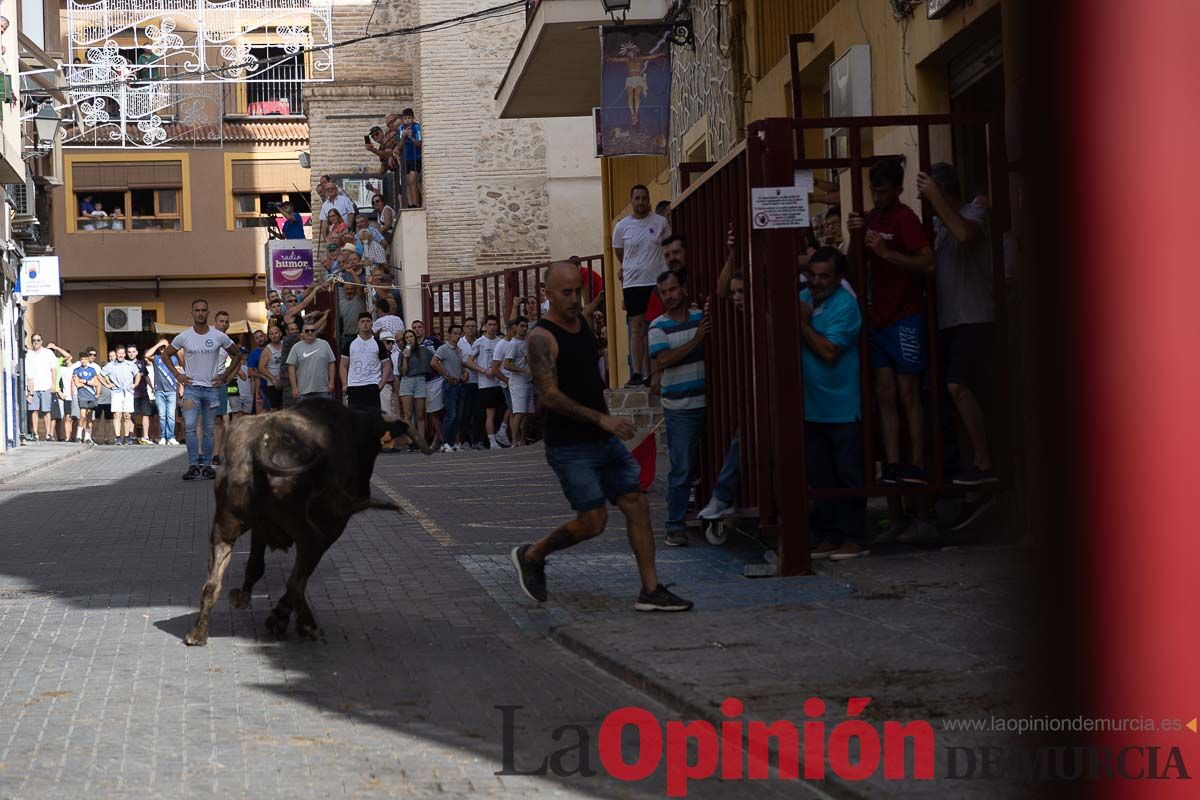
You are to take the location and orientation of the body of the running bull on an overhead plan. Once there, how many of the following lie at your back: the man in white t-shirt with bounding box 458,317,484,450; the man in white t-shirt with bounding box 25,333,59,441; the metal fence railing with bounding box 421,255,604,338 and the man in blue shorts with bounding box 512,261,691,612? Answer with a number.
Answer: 0

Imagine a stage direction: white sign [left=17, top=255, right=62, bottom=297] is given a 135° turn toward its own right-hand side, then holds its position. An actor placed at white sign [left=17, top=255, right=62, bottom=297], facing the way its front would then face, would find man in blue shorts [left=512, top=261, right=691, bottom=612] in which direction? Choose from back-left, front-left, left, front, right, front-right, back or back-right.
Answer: back-left

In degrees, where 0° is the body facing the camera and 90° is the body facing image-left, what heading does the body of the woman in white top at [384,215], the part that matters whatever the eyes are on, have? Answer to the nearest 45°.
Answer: approximately 45°

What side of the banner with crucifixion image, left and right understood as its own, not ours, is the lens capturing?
front

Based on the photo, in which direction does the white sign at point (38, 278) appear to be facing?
toward the camera

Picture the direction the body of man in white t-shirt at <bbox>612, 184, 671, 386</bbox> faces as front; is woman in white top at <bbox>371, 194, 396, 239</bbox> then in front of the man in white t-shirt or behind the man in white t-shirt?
behind

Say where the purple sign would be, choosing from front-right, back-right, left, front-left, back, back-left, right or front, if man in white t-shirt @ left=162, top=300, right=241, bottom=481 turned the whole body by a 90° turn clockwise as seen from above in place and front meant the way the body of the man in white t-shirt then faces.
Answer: right

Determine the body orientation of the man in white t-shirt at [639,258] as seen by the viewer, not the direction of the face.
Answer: toward the camera

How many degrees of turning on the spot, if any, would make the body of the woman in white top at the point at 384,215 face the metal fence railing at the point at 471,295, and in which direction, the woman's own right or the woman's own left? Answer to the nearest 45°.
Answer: approximately 45° to the woman's own left

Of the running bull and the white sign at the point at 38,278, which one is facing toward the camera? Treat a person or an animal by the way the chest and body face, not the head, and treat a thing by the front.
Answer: the white sign

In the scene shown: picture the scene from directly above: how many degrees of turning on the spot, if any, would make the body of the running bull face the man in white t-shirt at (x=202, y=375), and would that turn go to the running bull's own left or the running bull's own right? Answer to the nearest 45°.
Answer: approximately 45° to the running bull's own left

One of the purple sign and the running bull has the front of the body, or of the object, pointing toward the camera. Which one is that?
the purple sign

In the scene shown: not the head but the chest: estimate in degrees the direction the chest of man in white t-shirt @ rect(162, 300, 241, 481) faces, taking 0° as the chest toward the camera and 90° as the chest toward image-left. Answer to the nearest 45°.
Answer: approximately 0°

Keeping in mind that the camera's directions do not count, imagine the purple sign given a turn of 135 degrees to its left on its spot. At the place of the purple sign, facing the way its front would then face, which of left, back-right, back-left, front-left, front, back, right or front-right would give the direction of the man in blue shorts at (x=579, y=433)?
back-right

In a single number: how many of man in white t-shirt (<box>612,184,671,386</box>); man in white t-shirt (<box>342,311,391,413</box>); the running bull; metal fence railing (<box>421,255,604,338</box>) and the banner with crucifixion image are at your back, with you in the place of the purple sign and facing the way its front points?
0

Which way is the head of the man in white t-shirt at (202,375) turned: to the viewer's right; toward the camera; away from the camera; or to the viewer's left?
toward the camera

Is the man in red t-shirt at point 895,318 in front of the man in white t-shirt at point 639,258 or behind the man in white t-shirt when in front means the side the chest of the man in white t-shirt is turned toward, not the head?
in front
